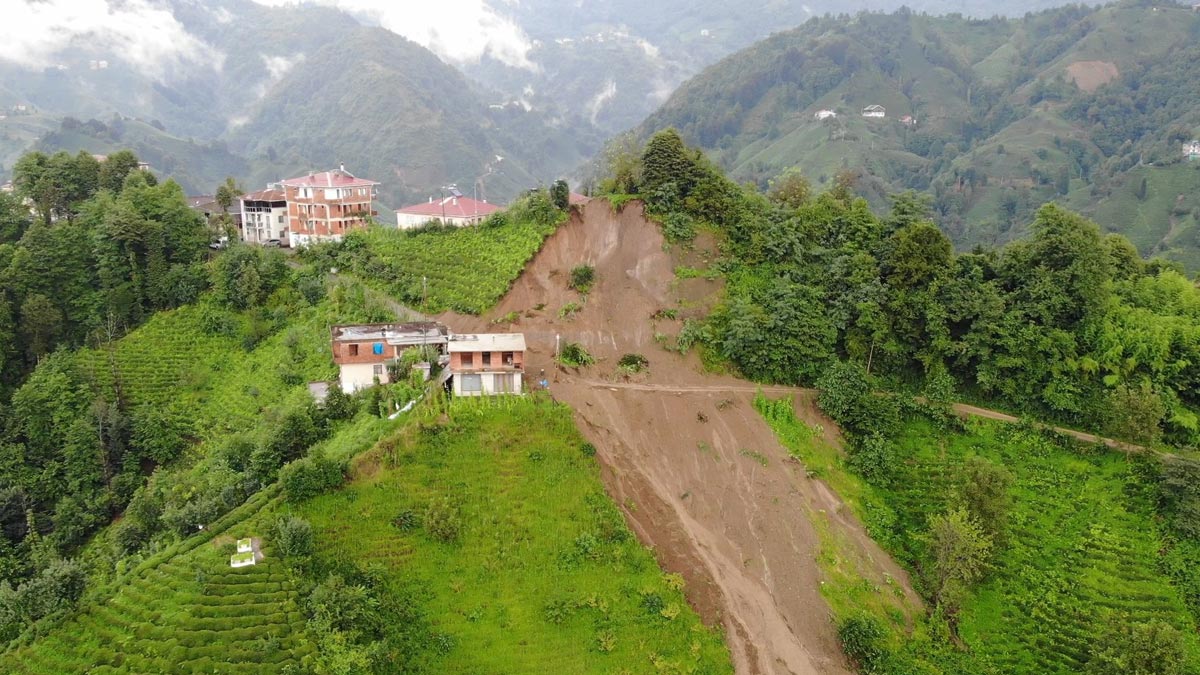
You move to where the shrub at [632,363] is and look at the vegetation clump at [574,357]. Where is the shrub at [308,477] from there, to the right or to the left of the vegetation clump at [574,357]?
left

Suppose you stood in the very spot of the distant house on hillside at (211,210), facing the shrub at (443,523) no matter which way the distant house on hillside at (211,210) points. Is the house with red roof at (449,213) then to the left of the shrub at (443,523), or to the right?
left

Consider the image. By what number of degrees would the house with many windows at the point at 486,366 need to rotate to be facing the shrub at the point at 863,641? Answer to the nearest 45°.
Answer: approximately 45° to its left

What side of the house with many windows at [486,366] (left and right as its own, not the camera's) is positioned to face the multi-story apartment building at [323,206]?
back

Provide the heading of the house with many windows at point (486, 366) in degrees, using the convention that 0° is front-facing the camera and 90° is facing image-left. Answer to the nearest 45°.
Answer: approximately 0°

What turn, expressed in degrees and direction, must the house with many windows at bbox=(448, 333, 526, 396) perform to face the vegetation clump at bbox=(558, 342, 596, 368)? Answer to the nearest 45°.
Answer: approximately 135° to its left

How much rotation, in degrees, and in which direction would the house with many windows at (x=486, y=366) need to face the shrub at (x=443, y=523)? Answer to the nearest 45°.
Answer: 0° — it already faces it

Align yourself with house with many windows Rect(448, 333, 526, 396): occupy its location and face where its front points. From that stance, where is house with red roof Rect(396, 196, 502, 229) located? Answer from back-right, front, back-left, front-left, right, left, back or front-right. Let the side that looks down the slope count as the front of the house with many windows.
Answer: back

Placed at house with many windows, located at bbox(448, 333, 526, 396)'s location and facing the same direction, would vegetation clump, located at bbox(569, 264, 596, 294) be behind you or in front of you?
behind

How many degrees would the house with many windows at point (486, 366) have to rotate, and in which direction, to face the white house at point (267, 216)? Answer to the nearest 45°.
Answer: approximately 135° to its right

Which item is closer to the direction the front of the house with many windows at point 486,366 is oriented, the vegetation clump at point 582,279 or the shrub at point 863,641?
the shrub

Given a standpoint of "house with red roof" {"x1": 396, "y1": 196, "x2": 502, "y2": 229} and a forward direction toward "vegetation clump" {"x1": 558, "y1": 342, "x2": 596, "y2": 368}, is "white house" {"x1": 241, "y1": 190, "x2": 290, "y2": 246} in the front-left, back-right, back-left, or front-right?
back-right

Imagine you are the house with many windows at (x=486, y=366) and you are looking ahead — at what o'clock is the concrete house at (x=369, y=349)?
The concrete house is roughly at 4 o'clock from the house with many windows.
